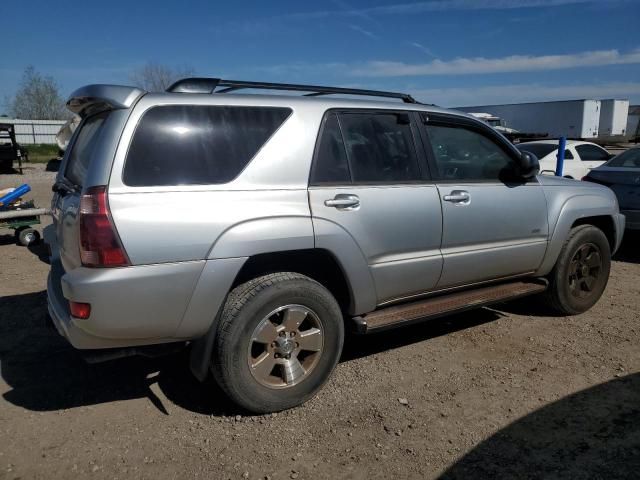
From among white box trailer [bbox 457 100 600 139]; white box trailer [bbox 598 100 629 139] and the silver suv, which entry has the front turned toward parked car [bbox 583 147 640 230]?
the silver suv

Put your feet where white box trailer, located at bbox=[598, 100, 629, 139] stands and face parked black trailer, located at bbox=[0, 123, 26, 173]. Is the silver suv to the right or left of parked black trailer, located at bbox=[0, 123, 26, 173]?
left

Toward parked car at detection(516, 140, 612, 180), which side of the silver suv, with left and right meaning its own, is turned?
front

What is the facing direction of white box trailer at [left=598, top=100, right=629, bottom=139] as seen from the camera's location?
facing away from the viewer and to the left of the viewer

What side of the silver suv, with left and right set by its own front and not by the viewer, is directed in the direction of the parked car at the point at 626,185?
front

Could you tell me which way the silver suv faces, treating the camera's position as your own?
facing away from the viewer and to the right of the viewer

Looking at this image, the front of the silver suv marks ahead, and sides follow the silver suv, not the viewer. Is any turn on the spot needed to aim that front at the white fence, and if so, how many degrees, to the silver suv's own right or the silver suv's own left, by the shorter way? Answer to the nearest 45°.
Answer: approximately 90° to the silver suv's own left

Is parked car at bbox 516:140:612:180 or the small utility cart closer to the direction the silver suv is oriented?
the parked car
